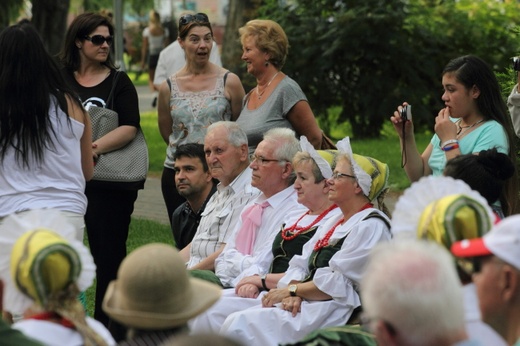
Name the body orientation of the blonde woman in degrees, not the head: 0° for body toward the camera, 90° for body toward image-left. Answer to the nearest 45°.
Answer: approximately 45°

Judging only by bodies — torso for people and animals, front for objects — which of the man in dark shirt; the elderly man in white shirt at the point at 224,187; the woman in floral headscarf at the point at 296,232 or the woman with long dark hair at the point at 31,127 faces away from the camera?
the woman with long dark hair

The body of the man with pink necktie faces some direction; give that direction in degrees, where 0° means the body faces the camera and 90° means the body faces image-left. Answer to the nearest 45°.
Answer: approximately 45°

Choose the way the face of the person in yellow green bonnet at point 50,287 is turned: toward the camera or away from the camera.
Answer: away from the camera

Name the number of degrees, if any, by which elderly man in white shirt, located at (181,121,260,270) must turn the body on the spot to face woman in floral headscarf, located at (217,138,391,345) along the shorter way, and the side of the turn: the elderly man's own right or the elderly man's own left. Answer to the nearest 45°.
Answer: approximately 90° to the elderly man's own left

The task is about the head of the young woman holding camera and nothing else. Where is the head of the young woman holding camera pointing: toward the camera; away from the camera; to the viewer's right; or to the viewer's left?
to the viewer's left

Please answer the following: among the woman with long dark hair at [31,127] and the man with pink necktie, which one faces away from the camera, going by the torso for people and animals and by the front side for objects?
the woman with long dark hair

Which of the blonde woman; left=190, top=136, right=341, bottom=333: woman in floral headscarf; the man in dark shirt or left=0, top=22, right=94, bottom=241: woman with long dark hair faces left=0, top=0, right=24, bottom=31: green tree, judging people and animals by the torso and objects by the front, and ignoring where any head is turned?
the woman with long dark hair

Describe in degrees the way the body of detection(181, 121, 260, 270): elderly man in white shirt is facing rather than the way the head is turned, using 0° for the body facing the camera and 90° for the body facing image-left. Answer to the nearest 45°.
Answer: approximately 45°

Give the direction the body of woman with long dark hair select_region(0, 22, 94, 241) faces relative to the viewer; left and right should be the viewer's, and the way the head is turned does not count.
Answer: facing away from the viewer

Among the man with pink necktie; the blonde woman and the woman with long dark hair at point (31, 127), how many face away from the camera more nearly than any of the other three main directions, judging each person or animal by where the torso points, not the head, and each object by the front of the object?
1

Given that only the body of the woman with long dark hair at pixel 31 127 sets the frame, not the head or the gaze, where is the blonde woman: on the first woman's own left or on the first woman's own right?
on the first woman's own right

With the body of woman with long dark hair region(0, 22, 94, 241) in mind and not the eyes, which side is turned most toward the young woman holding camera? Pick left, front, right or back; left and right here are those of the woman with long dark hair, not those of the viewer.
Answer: right

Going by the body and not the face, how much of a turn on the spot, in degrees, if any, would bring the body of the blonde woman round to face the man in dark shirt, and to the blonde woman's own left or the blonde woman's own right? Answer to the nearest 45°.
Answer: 0° — they already face them
